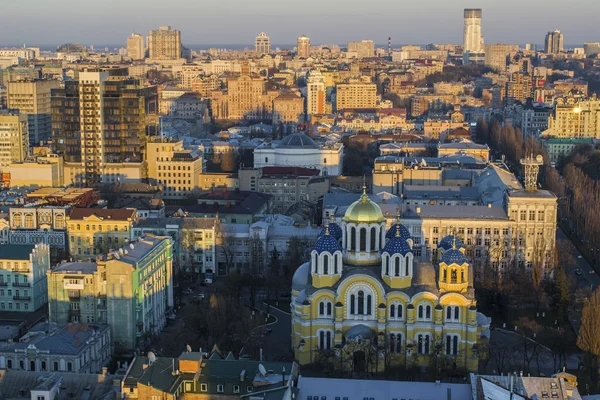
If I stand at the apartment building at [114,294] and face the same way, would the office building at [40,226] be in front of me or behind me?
behind

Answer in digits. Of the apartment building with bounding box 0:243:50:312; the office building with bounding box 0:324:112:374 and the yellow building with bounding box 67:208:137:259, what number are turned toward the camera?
3

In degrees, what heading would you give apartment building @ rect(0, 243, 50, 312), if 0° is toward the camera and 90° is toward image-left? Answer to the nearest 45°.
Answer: approximately 0°

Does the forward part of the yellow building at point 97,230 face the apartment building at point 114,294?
yes

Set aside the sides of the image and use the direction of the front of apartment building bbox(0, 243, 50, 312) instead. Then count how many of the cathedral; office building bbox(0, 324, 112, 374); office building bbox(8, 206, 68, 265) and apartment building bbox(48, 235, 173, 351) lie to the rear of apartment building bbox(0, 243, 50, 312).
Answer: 1

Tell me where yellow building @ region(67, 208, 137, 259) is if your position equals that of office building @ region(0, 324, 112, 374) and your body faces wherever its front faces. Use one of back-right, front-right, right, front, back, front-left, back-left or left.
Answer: back

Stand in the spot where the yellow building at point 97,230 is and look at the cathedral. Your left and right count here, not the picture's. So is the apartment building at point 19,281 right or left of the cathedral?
right

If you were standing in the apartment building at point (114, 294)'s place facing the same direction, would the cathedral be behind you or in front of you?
in front

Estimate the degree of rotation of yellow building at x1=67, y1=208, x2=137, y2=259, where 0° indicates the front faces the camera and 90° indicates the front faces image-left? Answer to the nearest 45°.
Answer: approximately 0°
